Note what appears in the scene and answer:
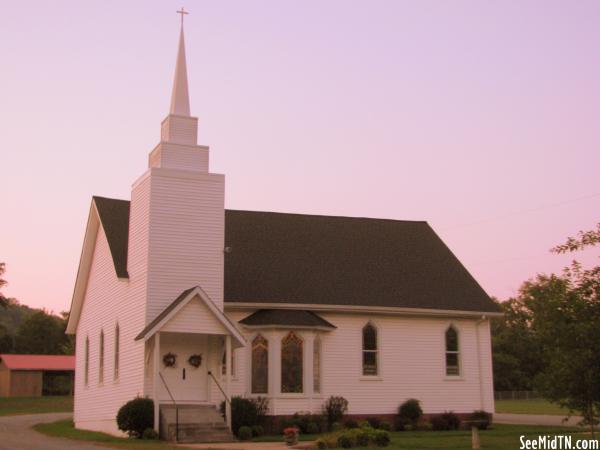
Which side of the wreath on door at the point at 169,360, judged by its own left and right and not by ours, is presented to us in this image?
front

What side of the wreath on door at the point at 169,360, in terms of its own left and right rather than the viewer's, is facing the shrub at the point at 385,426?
left

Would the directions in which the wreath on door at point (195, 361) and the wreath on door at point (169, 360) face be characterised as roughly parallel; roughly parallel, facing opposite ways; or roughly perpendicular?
roughly parallel

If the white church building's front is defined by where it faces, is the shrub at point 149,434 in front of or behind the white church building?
in front

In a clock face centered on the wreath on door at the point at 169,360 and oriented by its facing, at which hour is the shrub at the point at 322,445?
The shrub is roughly at 11 o'clock from the wreath on door.

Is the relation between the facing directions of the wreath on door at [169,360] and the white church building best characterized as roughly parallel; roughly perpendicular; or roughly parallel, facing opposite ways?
roughly parallel

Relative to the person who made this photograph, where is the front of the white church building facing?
facing the viewer

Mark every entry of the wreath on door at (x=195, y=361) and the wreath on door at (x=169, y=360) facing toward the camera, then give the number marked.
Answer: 2

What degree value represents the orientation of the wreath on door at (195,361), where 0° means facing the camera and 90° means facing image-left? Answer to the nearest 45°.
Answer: approximately 0°

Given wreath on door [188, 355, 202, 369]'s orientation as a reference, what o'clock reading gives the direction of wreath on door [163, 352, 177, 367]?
wreath on door [163, 352, 177, 367] is roughly at 2 o'clock from wreath on door [188, 355, 202, 369].

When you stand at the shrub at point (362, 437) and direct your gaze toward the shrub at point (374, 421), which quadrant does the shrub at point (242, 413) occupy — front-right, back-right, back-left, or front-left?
front-left
